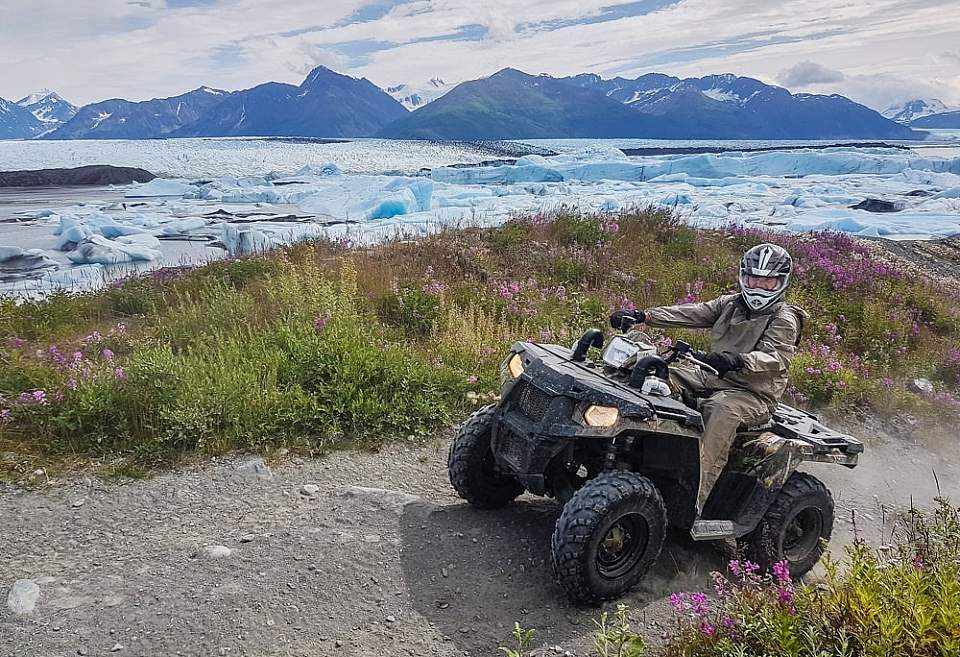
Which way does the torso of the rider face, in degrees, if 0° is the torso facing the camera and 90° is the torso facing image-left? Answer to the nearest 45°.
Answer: approximately 45°

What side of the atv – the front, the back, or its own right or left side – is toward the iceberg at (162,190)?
right

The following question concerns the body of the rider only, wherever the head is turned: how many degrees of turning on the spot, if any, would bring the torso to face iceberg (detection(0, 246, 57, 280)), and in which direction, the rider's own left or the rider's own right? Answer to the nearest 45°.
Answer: approximately 90° to the rider's own right

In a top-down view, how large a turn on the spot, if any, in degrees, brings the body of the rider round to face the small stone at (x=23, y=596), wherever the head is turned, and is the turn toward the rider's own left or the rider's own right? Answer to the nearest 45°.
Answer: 0° — they already face it

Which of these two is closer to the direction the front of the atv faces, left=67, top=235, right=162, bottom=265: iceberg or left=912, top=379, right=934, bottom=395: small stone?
the iceberg

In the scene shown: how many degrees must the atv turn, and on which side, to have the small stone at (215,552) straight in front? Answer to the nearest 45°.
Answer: approximately 45° to its right
